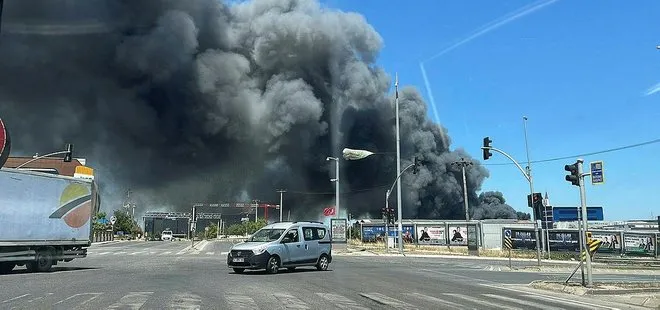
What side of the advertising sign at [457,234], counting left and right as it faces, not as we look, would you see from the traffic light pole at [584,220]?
front

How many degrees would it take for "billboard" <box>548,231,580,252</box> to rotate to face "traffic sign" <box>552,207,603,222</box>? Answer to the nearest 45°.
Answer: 0° — it already faces it

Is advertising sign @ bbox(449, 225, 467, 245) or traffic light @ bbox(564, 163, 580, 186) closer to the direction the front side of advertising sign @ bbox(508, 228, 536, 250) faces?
the traffic light

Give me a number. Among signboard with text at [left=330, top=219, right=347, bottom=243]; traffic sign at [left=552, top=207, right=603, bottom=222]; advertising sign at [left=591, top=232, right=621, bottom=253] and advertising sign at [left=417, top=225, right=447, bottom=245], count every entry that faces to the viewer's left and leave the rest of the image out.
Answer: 0

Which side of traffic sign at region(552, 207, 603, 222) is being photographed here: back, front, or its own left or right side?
front

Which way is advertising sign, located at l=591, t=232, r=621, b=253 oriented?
toward the camera

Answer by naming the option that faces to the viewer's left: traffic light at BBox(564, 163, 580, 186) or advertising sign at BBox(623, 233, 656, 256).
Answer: the traffic light

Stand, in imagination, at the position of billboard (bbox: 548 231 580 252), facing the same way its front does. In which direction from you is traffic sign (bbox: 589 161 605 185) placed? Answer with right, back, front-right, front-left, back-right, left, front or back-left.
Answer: front

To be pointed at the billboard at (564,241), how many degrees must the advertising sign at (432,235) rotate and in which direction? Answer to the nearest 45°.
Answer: approximately 45° to its left

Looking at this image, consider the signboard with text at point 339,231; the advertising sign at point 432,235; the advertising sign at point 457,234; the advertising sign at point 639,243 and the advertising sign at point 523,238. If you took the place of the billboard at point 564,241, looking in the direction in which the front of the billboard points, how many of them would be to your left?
1

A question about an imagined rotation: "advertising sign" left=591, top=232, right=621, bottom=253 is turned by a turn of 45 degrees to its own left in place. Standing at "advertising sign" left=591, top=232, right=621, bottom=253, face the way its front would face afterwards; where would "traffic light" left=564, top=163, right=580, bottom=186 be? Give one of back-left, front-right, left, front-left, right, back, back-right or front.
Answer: front-right

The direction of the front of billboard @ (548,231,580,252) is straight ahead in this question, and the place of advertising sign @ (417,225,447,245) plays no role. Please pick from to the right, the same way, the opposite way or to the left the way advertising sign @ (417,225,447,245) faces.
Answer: the same way

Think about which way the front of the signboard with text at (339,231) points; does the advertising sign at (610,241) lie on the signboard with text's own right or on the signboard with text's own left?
on the signboard with text's own left

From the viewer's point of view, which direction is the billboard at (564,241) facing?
toward the camera
